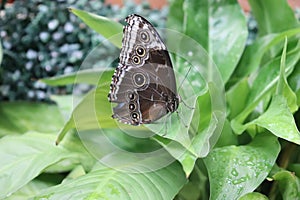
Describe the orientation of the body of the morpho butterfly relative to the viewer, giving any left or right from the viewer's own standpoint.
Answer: facing to the right of the viewer
